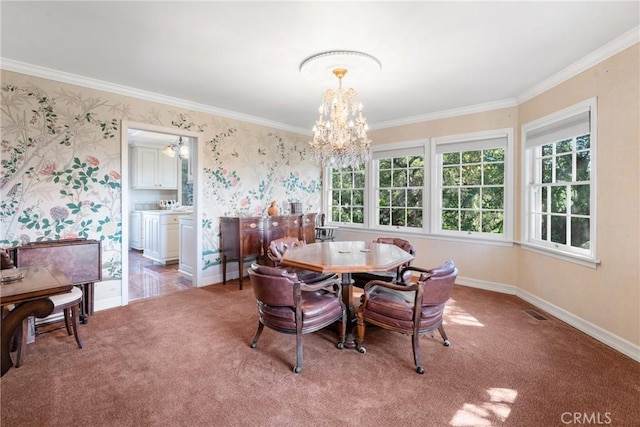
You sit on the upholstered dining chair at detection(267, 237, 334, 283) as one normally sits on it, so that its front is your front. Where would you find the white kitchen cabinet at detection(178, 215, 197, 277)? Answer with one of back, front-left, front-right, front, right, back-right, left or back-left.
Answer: back

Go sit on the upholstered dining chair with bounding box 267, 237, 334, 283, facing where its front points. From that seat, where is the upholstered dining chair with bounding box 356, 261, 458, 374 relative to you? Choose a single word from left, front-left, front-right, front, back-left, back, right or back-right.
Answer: front

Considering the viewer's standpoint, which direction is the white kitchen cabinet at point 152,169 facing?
facing the viewer

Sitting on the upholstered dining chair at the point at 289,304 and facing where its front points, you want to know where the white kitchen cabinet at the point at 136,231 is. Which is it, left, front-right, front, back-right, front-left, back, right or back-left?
left

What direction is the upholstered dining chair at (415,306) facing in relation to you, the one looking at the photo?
facing away from the viewer and to the left of the viewer

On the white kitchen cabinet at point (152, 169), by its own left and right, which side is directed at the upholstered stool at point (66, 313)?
front

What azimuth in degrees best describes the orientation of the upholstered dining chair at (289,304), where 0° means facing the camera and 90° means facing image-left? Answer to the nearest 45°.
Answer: approximately 225°

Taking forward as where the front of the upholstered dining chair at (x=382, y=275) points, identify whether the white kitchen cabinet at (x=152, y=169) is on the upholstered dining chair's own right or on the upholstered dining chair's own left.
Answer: on the upholstered dining chair's own right

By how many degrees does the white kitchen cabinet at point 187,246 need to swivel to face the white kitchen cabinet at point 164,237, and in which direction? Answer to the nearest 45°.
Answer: approximately 135° to its right

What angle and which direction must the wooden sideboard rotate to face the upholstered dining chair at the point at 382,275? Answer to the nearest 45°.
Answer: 0° — it already faces it

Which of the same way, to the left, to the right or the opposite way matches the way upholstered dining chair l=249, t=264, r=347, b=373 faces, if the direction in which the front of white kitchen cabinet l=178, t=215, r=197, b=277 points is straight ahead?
the opposite way

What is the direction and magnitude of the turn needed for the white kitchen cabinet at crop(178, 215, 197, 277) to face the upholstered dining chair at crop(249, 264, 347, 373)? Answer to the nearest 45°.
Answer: approximately 45° to its left

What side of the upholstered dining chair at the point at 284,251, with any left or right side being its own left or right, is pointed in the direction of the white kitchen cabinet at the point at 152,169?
back

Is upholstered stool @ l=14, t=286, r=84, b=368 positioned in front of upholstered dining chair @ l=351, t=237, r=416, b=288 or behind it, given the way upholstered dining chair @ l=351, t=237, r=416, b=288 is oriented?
in front

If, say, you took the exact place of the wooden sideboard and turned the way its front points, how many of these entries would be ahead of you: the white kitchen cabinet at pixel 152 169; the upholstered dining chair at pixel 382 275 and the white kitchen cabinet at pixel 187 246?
1

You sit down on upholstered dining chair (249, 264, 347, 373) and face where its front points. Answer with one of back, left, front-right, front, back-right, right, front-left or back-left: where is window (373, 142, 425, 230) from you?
front

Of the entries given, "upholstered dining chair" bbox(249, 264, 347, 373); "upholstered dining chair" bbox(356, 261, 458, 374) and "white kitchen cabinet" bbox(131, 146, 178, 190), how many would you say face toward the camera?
1
